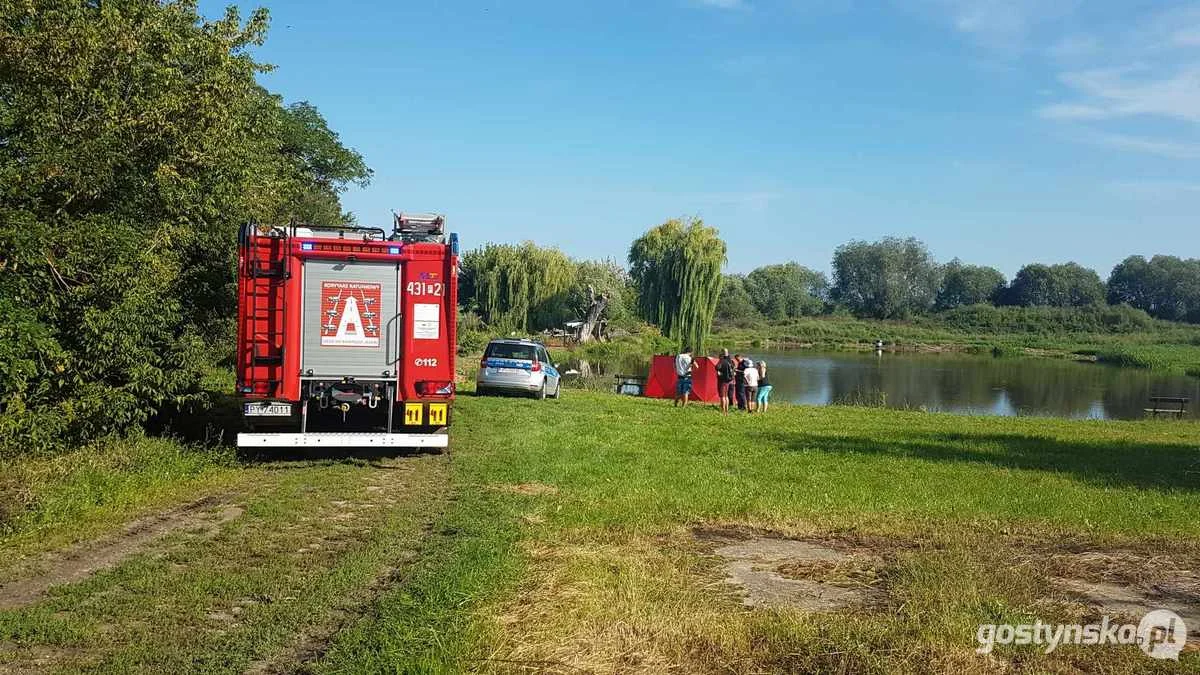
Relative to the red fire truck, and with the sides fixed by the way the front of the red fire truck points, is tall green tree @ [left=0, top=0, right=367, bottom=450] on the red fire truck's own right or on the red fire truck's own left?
on the red fire truck's own left

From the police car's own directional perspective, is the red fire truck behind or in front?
behind

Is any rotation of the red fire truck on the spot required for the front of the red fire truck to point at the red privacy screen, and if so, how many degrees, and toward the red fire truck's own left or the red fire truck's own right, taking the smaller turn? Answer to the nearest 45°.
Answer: approximately 45° to the red fire truck's own right

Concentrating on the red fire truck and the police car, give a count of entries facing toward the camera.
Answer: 0

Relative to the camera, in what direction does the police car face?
facing away from the viewer and to the right of the viewer

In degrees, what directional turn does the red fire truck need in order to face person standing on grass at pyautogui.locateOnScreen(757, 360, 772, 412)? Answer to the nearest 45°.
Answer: approximately 45° to its right

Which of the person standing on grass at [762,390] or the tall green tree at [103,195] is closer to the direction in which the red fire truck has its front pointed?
the person standing on grass

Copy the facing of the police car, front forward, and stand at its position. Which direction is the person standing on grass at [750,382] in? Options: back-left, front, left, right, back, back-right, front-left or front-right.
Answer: front-right

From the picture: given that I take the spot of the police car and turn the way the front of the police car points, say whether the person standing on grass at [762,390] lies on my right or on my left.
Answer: on my right

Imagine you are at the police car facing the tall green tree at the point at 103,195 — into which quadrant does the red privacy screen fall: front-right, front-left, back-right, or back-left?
back-left

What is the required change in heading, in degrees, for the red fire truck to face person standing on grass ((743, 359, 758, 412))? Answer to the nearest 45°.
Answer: approximately 45° to its right

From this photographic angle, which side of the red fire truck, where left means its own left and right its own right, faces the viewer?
back

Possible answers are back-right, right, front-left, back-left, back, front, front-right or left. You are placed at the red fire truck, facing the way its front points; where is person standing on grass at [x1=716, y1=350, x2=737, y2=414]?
front-right
